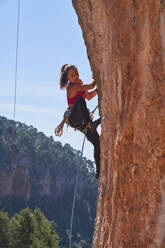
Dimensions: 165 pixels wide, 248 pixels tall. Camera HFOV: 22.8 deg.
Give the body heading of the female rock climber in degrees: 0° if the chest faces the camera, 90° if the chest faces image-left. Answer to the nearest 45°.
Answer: approximately 270°
